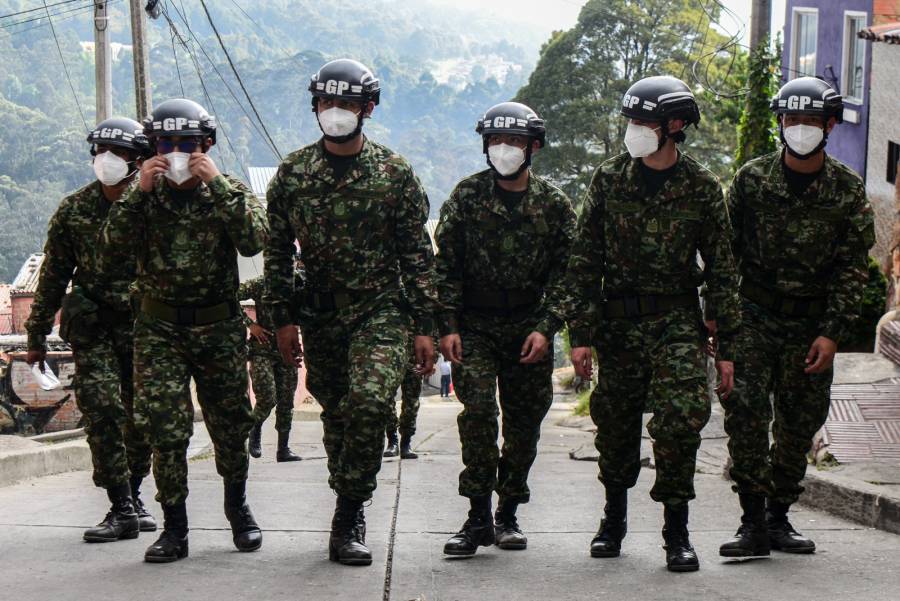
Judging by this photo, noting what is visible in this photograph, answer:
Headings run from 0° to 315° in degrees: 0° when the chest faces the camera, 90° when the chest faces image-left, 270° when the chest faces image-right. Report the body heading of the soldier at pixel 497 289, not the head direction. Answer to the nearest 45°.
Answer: approximately 0°

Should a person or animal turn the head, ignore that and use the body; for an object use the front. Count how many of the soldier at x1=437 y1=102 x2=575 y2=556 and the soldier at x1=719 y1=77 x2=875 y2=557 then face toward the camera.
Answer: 2

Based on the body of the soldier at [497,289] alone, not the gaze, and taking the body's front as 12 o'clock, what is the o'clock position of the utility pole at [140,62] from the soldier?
The utility pole is roughly at 5 o'clock from the soldier.

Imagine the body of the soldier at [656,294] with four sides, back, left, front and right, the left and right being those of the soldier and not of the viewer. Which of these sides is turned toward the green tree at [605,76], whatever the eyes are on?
back

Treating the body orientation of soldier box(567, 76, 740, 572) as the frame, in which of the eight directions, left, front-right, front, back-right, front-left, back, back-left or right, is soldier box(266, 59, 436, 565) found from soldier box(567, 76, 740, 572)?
right

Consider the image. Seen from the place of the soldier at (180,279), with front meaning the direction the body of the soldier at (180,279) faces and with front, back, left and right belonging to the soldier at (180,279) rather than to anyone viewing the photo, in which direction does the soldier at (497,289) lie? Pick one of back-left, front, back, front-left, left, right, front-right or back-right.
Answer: left

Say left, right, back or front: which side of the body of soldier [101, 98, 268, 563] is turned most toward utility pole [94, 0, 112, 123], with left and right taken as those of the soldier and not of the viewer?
back

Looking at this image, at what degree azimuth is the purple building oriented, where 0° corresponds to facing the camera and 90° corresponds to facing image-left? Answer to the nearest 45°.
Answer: approximately 45°

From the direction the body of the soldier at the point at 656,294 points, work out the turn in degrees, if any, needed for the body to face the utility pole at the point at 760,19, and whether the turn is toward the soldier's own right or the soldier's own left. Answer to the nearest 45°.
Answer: approximately 180°

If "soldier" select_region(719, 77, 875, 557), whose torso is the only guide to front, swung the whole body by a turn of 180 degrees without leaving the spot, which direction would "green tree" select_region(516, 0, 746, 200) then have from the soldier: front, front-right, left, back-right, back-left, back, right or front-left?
front
